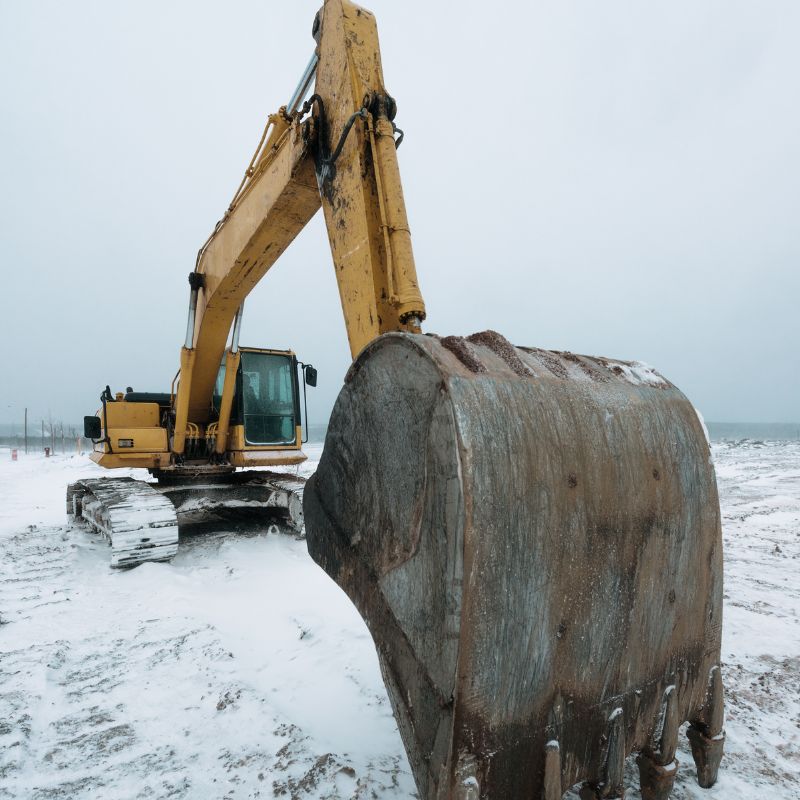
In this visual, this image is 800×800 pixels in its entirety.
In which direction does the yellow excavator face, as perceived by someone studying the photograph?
facing the viewer and to the right of the viewer
